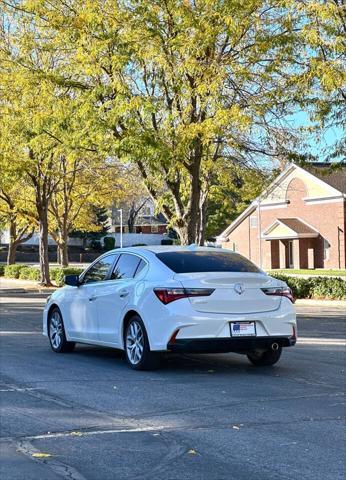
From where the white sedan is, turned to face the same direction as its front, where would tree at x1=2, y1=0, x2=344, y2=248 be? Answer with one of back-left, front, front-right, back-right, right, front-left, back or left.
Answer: front-right

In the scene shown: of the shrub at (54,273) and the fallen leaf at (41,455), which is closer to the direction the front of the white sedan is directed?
the shrub

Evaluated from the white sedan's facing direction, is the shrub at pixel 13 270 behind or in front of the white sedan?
in front

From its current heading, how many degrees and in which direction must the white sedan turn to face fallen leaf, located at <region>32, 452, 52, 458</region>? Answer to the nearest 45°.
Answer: approximately 135° to its left

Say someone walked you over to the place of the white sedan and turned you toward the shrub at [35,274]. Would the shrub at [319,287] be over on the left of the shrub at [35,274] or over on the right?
right

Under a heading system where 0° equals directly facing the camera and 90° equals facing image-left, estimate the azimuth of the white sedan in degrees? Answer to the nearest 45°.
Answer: approximately 135°

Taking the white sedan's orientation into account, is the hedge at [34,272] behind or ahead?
ahead

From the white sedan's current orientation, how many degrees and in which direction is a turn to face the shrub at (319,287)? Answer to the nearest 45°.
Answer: approximately 45° to its right

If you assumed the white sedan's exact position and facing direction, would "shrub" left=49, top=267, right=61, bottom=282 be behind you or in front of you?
in front
